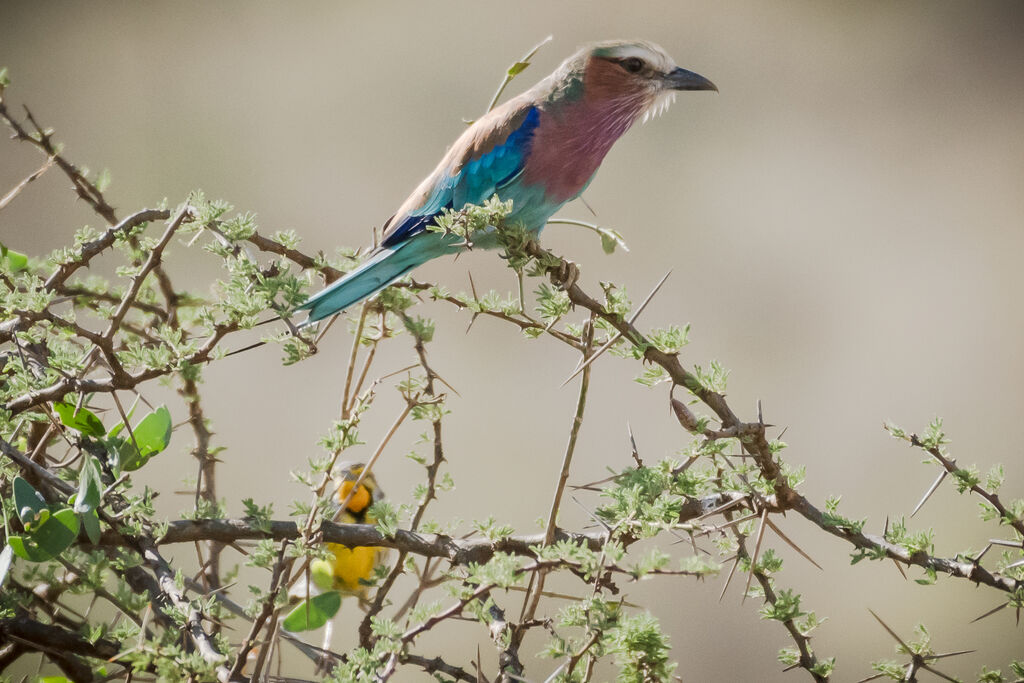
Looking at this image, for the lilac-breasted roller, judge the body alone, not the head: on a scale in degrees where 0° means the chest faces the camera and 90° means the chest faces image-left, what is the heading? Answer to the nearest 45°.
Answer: approximately 270°
